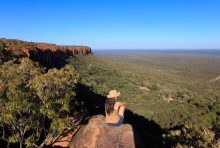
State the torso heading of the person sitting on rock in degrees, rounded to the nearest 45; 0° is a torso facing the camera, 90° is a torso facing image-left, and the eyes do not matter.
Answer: approximately 225°

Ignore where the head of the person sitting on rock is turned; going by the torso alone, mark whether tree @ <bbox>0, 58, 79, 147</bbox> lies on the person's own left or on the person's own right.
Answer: on the person's own left

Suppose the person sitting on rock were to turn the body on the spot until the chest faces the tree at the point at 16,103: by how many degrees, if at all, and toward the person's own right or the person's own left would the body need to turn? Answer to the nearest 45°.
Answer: approximately 135° to the person's own left
